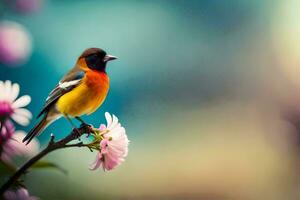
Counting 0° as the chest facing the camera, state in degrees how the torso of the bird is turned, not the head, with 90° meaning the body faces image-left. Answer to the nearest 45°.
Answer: approximately 270°
